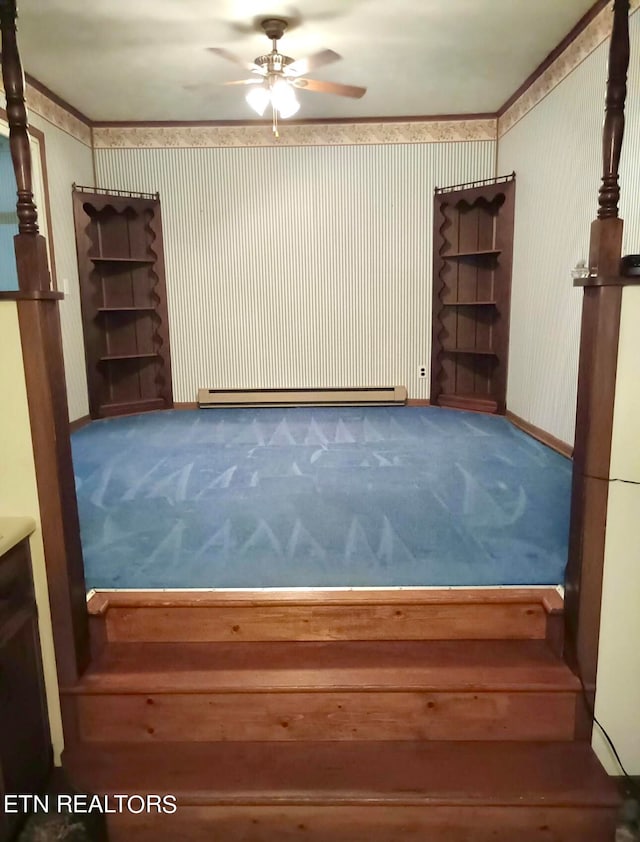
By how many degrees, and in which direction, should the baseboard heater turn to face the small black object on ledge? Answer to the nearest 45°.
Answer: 0° — it already faces it

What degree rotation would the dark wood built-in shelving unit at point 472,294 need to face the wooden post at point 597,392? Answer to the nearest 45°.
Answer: approximately 45° to its left

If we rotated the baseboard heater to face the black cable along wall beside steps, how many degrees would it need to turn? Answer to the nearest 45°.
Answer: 0° — it already faces it

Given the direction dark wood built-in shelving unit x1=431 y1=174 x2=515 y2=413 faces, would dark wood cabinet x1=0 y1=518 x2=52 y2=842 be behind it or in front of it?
in front

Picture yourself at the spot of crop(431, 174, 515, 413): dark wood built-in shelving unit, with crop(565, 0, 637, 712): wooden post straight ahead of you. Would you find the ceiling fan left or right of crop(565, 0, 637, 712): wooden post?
right

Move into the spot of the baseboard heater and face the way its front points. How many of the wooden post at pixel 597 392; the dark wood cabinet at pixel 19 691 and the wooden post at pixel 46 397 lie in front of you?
3

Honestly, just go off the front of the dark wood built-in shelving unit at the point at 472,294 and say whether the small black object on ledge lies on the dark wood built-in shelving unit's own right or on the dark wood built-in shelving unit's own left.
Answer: on the dark wood built-in shelving unit's own left

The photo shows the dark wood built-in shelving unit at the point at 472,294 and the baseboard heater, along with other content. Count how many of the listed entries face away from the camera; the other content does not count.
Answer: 0

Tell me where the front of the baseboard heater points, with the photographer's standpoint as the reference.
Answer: facing the viewer

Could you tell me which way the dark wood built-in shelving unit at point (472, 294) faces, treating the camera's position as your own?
facing the viewer and to the left of the viewer
